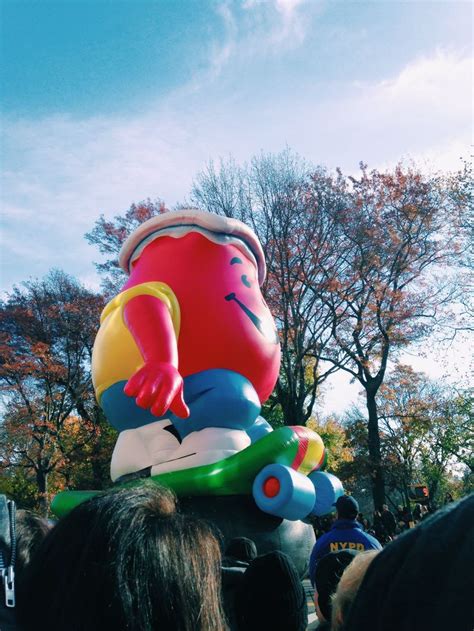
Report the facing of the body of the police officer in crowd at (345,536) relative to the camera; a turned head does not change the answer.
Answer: away from the camera

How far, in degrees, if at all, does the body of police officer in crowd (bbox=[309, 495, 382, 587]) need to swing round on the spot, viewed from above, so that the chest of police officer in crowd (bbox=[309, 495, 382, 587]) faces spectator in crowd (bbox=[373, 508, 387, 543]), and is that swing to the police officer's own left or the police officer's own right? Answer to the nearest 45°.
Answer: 0° — they already face them

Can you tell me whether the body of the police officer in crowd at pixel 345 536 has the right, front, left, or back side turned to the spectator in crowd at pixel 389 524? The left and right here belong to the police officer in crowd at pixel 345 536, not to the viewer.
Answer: front
